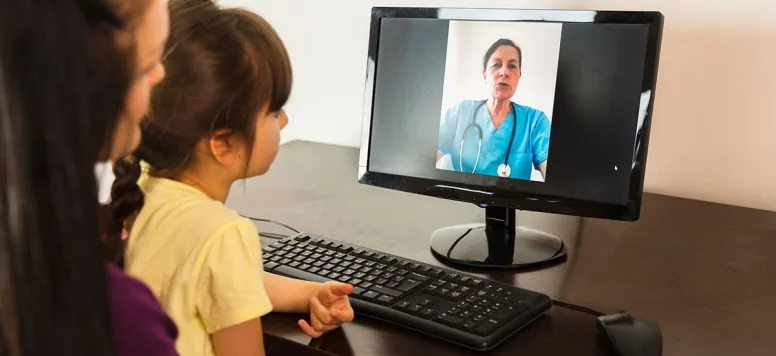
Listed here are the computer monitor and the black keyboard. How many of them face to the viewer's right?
0

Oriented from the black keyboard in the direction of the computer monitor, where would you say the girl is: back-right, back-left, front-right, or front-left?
back-left

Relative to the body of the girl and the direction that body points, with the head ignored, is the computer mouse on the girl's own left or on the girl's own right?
on the girl's own right

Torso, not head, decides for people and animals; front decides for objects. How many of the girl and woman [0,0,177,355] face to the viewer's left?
0

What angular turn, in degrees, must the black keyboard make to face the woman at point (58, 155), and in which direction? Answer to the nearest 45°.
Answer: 0° — it already faces them

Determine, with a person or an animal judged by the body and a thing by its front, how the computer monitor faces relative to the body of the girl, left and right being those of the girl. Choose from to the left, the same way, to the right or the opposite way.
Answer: the opposite way

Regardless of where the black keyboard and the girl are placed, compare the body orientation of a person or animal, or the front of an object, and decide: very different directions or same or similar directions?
very different directions

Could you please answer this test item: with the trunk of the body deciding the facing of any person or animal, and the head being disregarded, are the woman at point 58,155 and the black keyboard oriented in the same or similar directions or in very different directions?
very different directions

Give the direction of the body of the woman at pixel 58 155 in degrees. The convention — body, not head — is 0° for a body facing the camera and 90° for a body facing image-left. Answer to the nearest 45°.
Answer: approximately 225°

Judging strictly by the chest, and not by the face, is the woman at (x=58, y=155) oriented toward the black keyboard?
yes

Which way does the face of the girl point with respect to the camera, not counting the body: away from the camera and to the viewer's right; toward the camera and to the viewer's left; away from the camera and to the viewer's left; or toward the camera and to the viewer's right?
away from the camera and to the viewer's right
